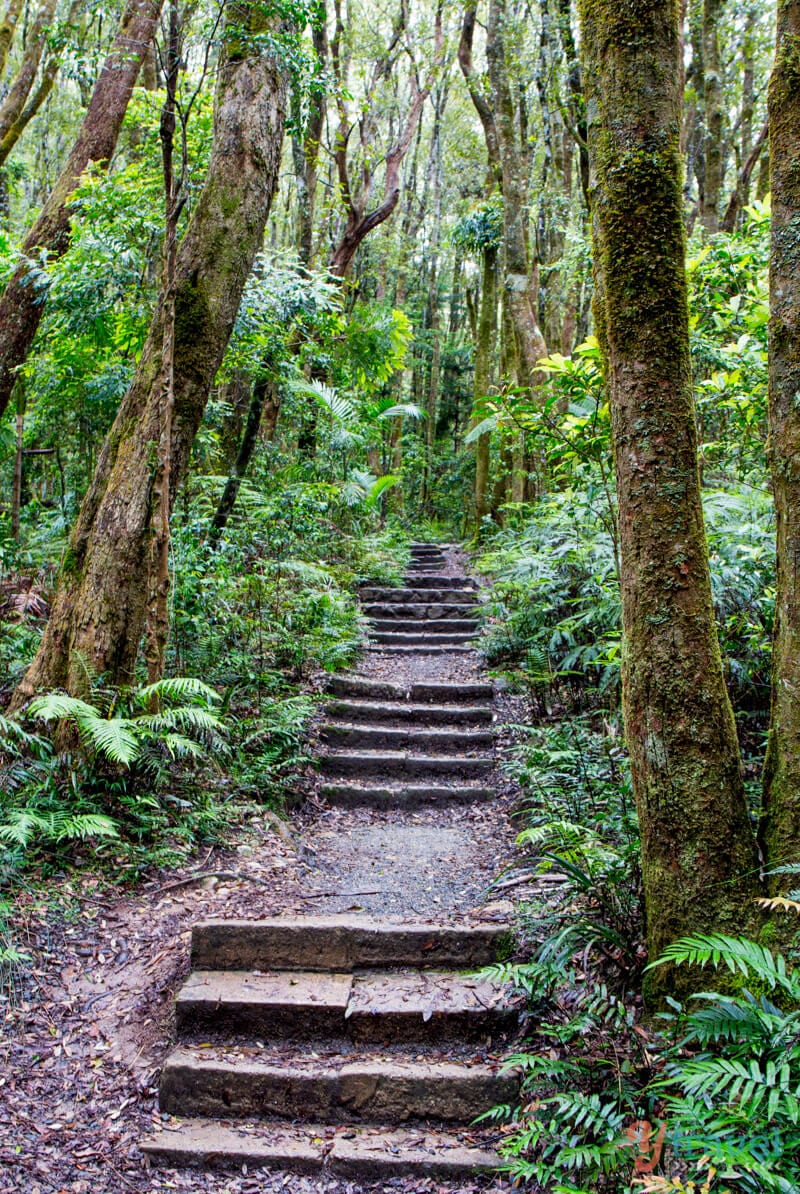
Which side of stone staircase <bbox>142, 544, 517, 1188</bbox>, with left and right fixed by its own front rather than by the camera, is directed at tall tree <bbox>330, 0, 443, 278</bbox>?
back

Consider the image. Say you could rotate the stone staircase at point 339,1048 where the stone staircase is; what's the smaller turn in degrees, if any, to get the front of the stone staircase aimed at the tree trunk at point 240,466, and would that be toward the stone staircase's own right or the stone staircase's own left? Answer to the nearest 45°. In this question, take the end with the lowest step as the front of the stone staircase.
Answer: approximately 180°

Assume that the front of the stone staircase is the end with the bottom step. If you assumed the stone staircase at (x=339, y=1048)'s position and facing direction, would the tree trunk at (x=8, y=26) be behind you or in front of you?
behind

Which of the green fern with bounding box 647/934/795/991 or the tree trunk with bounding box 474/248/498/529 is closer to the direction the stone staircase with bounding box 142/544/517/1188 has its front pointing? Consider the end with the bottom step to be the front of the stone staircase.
the green fern

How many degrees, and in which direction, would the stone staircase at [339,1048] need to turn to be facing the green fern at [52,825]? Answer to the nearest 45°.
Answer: approximately 135° to its right

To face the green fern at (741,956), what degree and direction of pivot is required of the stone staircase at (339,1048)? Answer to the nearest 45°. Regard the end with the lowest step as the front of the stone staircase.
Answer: approximately 45° to its left

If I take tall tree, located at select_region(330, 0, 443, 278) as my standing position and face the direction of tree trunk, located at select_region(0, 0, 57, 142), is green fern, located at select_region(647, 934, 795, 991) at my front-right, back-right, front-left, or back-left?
front-left

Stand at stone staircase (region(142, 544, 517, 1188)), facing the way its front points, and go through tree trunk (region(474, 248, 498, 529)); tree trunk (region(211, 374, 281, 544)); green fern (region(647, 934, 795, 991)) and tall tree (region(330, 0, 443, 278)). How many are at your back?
3

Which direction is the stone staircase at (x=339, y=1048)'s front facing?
toward the camera

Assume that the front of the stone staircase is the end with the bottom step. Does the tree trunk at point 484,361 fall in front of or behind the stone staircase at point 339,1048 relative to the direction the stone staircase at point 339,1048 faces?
behind
